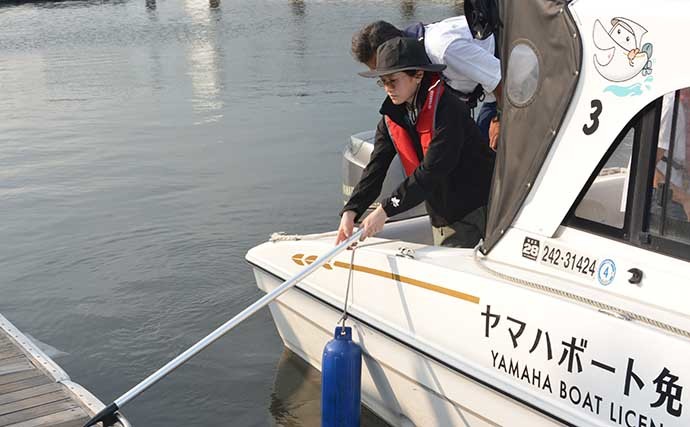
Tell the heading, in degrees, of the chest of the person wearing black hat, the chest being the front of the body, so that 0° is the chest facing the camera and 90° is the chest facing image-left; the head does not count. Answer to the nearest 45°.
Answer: approximately 45°

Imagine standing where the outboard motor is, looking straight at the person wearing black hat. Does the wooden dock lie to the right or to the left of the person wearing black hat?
right

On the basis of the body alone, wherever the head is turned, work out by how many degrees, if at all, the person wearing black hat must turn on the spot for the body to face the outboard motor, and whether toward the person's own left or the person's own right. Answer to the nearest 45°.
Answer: approximately 135° to the person's own right

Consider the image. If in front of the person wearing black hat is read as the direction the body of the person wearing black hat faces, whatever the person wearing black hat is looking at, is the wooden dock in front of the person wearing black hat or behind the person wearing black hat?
in front

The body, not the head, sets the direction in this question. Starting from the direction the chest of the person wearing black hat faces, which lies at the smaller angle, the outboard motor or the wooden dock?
the wooden dock

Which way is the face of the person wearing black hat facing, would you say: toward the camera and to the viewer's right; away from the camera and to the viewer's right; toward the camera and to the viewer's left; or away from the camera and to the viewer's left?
toward the camera and to the viewer's left
